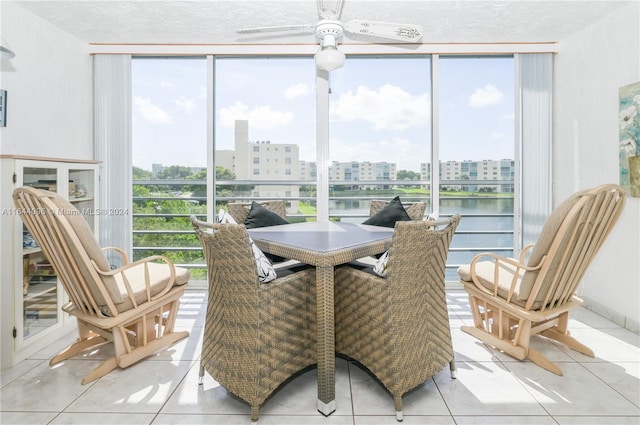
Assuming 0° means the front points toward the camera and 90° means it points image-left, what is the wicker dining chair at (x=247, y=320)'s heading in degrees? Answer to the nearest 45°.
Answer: approximately 225°

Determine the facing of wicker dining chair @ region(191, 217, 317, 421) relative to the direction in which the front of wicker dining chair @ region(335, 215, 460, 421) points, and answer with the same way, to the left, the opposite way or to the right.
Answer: to the right

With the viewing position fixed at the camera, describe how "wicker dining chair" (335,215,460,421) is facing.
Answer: facing away from the viewer and to the left of the viewer
